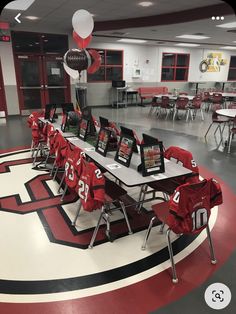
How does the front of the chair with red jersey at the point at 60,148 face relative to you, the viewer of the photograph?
facing away from the viewer and to the right of the viewer

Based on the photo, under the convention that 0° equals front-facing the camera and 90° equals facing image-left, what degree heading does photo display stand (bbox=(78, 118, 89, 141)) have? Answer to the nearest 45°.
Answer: approximately 45°

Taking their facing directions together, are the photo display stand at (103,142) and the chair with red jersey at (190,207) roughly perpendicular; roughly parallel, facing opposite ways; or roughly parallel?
roughly perpendicular

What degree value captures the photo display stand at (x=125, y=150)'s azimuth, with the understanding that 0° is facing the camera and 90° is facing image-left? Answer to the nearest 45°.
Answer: approximately 45°

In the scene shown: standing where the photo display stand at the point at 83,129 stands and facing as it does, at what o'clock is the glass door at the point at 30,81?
The glass door is roughly at 4 o'clock from the photo display stand.

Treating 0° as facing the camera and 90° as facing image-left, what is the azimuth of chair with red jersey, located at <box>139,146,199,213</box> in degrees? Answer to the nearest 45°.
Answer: approximately 45°

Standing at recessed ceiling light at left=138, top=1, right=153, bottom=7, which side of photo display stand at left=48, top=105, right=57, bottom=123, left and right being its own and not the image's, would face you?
back

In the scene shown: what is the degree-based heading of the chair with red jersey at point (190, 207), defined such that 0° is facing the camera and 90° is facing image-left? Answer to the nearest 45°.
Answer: approximately 135°

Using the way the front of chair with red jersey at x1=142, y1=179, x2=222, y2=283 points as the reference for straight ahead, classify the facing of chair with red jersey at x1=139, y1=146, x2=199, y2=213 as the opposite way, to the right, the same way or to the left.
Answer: to the left

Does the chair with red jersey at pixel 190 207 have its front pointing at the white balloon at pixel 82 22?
yes

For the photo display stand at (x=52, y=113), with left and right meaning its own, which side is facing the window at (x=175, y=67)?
back

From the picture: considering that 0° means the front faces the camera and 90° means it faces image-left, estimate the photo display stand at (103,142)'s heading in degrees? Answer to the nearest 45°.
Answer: approximately 45°
